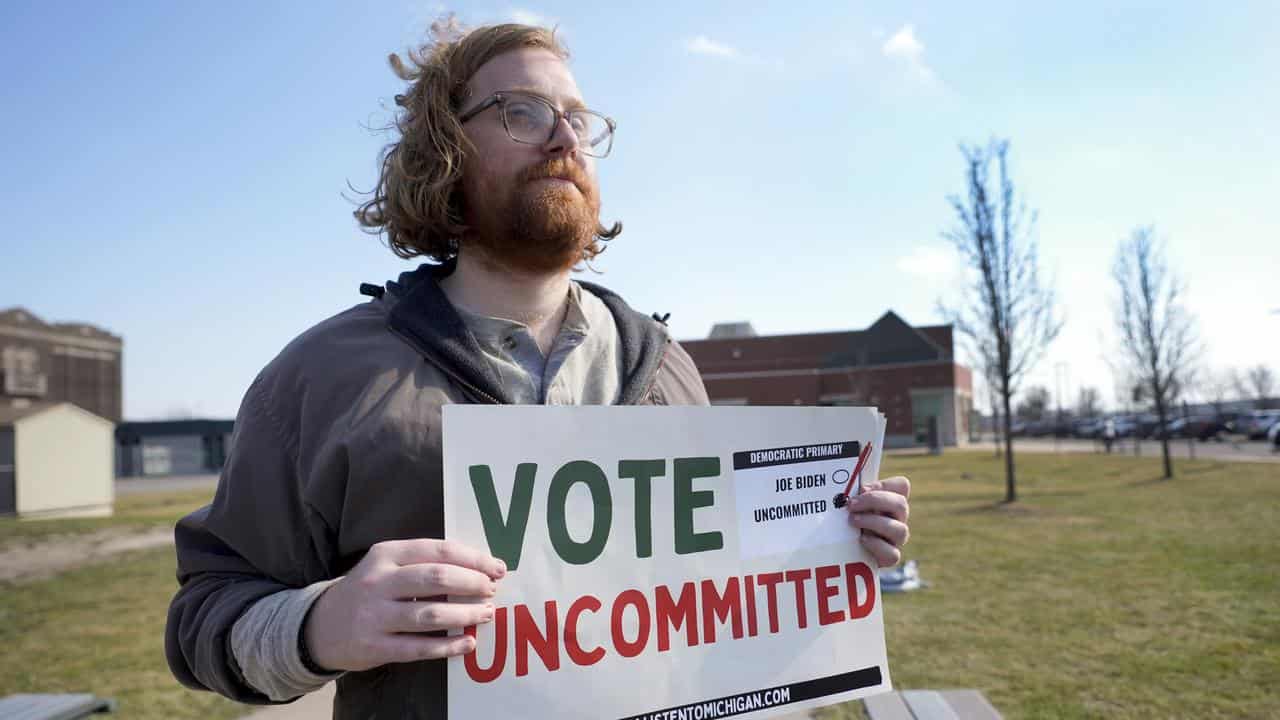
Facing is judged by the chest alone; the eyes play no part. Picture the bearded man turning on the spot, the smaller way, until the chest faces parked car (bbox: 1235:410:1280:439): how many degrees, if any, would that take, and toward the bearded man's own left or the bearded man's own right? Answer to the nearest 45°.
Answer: approximately 90° to the bearded man's own left

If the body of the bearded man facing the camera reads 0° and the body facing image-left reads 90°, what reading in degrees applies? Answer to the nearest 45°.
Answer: approximately 315°

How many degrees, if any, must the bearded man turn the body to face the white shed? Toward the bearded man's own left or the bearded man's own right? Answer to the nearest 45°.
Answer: approximately 180°

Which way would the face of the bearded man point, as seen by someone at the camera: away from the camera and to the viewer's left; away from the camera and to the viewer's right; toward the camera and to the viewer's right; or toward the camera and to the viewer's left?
toward the camera and to the viewer's right
